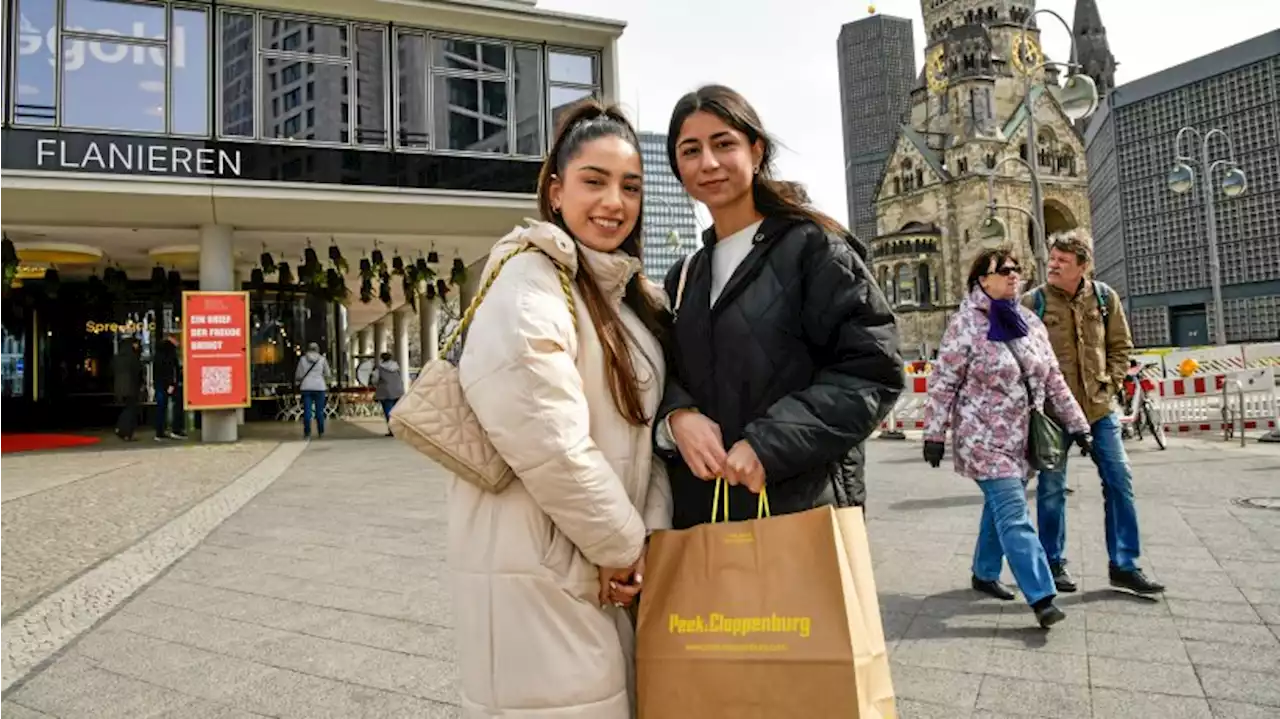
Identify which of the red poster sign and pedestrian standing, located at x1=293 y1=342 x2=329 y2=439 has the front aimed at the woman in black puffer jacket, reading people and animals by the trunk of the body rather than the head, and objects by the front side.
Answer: the red poster sign

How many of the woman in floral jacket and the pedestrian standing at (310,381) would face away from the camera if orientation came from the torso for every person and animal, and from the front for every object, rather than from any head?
1

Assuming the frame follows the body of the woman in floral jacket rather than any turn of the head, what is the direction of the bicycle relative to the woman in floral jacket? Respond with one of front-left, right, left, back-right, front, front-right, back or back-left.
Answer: back-left

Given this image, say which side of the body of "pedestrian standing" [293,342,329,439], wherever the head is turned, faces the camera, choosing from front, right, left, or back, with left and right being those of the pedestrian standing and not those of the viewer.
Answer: back

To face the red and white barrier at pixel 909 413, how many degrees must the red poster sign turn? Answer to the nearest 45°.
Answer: approximately 45° to its left
